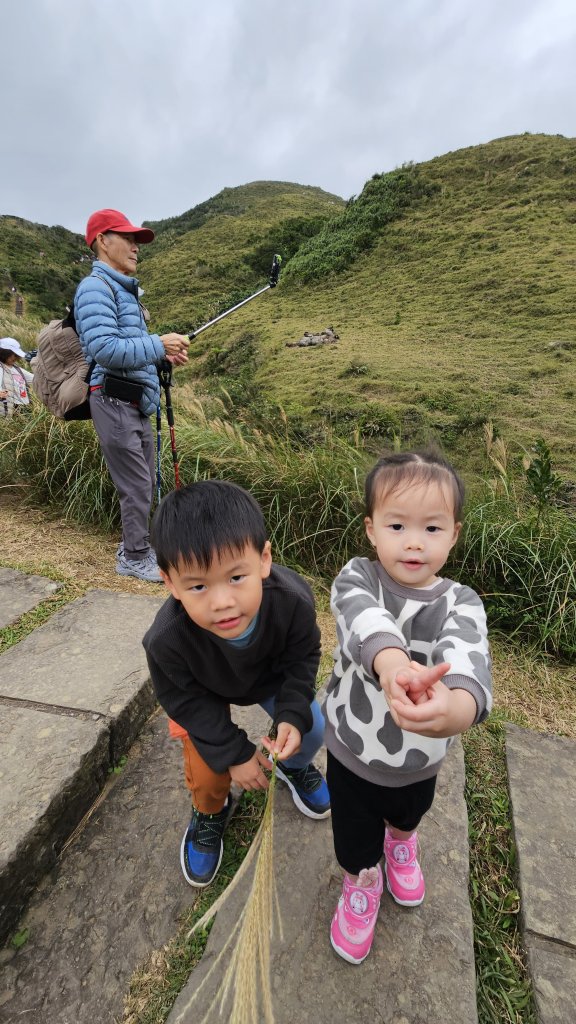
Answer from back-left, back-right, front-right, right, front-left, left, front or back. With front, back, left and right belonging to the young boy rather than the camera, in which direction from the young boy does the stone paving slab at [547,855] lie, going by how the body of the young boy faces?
left

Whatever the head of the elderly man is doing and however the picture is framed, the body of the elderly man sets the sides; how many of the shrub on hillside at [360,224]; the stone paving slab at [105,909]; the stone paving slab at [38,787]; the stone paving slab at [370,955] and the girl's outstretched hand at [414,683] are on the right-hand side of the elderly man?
4

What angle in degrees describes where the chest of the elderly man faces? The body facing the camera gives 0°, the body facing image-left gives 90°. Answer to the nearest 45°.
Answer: approximately 270°

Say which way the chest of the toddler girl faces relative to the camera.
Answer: toward the camera

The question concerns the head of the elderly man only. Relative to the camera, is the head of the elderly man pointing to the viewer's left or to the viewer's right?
to the viewer's right

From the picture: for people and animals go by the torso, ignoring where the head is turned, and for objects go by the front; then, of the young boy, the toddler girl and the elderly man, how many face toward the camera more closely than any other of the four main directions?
2

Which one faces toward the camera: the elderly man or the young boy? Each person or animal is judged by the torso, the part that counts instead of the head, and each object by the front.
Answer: the young boy

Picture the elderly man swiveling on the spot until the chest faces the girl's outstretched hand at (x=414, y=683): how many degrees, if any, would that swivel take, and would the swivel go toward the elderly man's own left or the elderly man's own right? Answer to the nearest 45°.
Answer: approximately 90° to the elderly man's own right

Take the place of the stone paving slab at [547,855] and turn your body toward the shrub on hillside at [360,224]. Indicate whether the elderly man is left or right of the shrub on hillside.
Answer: left

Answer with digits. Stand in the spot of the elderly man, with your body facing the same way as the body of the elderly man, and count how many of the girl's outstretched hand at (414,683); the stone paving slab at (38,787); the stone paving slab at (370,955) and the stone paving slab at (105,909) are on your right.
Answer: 4

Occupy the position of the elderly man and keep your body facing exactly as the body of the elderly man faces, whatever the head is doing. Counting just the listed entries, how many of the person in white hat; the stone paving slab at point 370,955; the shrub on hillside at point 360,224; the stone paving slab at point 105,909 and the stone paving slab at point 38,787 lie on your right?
3

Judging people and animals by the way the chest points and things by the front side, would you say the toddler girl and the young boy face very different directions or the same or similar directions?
same or similar directions
